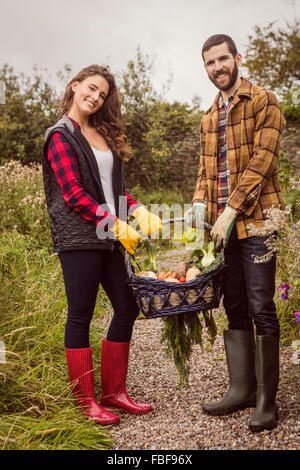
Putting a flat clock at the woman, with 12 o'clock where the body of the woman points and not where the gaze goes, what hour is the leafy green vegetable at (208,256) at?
The leafy green vegetable is roughly at 11 o'clock from the woman.

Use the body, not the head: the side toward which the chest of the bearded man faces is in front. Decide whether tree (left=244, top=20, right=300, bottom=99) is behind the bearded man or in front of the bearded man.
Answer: behind

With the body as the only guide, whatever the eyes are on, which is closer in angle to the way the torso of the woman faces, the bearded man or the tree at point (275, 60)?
the bearded man

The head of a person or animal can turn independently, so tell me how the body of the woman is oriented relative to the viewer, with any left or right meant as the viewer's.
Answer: facing the viewer and to the right of the viewer

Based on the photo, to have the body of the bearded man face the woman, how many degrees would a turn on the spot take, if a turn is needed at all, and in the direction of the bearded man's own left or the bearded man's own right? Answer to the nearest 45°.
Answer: approximately 45° to the bearded man's own right

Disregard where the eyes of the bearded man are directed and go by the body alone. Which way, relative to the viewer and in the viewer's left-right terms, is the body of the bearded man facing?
facing the viewer and to the left of the viewer

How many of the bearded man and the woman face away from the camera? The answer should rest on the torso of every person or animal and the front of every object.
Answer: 0

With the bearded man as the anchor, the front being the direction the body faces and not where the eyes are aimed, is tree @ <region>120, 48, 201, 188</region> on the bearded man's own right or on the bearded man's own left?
on the bearded man's own right

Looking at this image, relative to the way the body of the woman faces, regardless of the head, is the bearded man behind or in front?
in front
